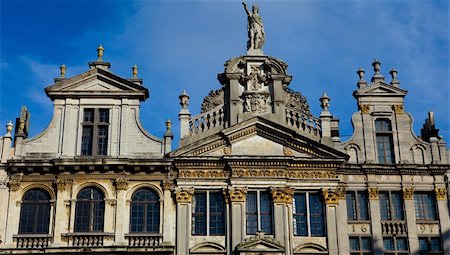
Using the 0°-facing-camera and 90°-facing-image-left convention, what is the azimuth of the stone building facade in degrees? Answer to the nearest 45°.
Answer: approximately 0°
